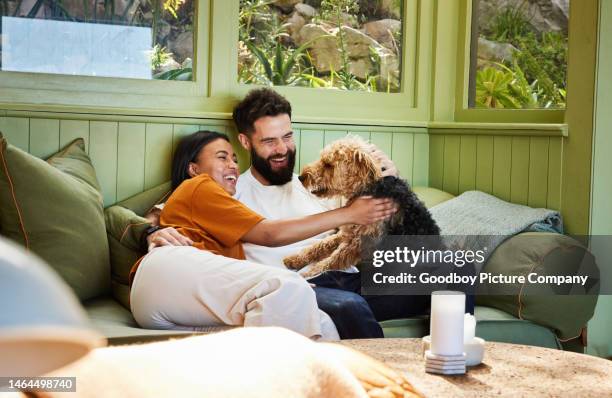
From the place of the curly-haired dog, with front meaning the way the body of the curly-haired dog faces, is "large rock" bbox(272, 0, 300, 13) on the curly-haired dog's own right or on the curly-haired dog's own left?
on the curly-haired dog's own right

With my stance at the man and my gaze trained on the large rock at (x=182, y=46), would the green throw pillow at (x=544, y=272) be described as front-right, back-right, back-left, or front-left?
back-right

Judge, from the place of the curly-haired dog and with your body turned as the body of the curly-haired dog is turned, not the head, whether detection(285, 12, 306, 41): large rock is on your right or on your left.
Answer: on your right

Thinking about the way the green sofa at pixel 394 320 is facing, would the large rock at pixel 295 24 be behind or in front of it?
behind

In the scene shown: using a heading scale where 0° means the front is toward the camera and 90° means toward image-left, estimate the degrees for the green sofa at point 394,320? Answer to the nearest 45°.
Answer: approximately 0°

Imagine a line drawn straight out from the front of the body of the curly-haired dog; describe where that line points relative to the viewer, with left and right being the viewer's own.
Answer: facing to the left of the viewer

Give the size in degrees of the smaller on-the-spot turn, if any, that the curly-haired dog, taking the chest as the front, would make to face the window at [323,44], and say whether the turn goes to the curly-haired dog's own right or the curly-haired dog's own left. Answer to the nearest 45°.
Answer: approximately 90° to the curly-haired dog's own right
